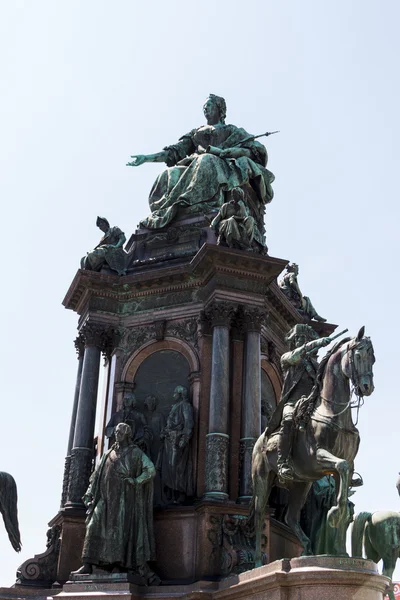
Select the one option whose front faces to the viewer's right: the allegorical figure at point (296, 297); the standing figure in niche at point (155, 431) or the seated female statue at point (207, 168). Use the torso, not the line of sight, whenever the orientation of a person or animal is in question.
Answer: the allegorical figure

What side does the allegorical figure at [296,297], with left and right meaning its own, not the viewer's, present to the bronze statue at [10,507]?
back

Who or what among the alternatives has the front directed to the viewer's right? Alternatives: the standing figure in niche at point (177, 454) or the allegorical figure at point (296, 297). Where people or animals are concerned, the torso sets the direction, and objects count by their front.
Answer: the allegorical figure

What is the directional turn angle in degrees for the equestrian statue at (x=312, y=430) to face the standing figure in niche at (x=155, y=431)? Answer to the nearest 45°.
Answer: approximately 180°

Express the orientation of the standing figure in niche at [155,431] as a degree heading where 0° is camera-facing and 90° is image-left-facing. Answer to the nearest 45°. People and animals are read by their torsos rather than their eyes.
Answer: approximately 45°

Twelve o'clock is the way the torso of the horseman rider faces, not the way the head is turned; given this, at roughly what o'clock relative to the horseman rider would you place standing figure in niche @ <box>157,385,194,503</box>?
The standing figure in niche is roughly at 6 o'clock from the horseman rider.
